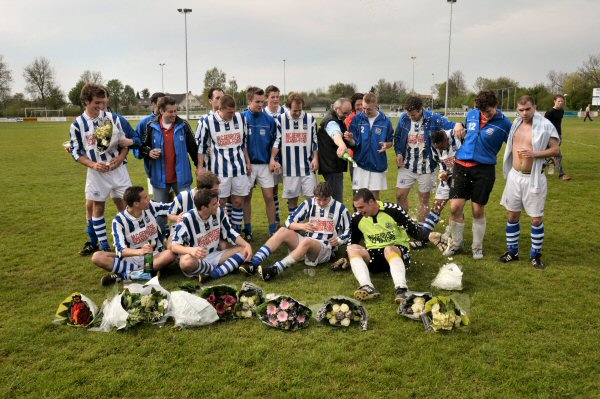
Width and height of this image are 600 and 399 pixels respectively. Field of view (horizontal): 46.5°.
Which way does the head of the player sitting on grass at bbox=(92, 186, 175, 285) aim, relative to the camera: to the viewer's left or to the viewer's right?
to the viewer's right

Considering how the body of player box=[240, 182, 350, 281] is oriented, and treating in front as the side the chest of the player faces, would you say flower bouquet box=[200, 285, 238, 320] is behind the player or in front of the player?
in front

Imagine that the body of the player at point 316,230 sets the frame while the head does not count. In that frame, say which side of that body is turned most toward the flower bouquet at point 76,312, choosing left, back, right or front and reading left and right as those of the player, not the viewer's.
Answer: front

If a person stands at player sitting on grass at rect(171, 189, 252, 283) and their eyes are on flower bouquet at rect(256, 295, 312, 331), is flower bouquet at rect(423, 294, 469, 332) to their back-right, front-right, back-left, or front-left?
front-left

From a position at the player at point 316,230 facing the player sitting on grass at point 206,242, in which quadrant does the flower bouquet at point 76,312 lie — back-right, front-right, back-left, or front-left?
front-left

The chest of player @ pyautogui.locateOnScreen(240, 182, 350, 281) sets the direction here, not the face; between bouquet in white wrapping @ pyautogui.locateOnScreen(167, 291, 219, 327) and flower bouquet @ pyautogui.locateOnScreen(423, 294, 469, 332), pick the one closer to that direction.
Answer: the bouquet in white wrapping

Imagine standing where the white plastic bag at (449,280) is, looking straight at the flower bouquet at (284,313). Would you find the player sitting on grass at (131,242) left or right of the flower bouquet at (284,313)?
right

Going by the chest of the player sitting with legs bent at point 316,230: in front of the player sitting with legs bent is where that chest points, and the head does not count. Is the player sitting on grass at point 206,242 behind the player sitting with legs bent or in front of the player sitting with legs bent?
in front

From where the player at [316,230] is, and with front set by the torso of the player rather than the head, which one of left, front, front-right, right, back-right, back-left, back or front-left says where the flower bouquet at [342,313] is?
front-left

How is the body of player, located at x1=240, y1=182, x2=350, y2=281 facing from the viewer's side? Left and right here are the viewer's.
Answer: facing the viewer and to the left of the viewer
